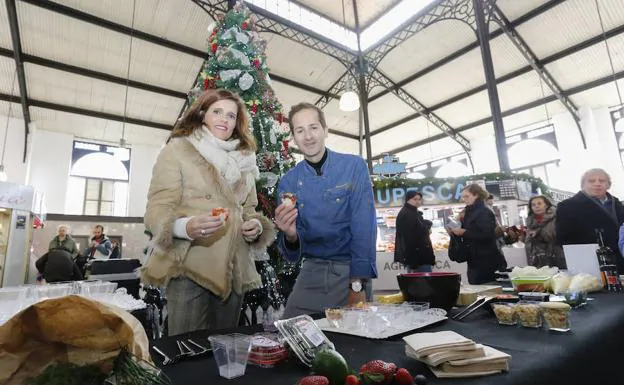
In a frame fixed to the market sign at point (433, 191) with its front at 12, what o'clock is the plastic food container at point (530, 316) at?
The plastic food container is roughly at 12 o'clock from the market sign.

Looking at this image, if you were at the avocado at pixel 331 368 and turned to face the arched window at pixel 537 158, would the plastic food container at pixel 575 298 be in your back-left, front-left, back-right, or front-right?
front-right

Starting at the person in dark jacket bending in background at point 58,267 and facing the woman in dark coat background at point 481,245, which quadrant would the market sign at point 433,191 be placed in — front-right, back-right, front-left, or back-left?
front-left

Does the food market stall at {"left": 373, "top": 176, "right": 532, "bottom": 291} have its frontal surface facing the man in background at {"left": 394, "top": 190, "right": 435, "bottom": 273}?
yes

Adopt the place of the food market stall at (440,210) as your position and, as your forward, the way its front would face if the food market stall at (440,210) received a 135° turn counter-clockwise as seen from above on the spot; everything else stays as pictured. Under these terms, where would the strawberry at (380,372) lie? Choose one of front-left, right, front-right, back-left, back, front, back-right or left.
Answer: back-right

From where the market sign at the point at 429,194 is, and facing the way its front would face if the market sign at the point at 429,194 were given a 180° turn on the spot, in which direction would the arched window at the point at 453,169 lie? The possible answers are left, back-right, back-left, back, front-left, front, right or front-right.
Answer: front

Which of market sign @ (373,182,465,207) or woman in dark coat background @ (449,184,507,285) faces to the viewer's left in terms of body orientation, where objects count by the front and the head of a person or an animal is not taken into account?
the woman in dark coat background

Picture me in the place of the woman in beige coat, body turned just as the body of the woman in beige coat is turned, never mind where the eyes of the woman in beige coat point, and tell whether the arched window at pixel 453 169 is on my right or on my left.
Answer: on my left

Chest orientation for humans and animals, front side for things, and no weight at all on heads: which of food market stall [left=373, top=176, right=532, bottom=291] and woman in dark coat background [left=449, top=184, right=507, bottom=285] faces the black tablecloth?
the food market stall

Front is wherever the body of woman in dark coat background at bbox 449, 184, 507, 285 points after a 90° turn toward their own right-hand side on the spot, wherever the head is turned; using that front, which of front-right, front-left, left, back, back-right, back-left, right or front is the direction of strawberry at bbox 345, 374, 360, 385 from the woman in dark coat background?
back

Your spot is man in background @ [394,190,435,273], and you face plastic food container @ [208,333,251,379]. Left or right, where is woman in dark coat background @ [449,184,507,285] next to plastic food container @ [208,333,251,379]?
left

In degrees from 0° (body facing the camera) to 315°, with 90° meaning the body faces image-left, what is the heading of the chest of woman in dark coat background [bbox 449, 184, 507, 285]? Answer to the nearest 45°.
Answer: approximately 90°

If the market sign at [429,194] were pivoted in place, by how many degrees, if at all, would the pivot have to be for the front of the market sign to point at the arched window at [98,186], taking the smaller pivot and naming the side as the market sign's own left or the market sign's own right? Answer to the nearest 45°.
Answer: approximately 90° to the market sign's own right

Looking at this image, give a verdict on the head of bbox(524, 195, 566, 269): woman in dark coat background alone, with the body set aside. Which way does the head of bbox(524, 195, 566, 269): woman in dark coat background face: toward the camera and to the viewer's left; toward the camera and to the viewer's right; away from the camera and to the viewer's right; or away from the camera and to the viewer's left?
toward the camera and to the viewer's left

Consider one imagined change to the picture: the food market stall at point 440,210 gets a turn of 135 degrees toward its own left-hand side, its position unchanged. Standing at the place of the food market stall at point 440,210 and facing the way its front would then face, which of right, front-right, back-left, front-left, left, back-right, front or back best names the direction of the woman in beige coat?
back-right

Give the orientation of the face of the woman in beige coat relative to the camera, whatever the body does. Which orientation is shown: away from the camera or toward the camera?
toward the camera

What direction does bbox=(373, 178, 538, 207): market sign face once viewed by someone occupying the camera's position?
facing the viewer

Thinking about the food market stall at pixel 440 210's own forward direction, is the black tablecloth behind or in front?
in front

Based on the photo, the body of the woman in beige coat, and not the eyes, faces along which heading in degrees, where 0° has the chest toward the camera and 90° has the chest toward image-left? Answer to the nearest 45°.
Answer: approximately 315°

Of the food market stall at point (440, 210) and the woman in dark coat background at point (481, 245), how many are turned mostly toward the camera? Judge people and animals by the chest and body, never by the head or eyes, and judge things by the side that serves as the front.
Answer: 1

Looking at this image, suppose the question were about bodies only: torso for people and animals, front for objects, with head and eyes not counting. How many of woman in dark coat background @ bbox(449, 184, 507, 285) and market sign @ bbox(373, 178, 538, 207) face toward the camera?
1
